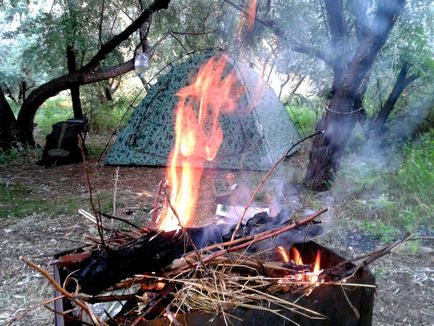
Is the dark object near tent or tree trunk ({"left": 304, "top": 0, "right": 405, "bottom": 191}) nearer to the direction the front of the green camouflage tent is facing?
the tree trunk

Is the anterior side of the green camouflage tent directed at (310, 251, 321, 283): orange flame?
yes

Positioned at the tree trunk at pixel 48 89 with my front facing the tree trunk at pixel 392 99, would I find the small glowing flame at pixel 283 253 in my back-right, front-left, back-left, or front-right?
front-right

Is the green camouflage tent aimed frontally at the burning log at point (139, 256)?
yes

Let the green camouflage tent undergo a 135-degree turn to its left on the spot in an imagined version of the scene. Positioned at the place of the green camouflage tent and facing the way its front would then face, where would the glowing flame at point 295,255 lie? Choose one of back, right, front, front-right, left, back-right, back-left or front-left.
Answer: back-right

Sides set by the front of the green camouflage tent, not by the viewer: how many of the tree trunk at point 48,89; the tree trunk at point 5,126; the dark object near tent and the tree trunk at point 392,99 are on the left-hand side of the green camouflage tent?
1

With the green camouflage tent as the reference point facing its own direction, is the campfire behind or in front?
in front

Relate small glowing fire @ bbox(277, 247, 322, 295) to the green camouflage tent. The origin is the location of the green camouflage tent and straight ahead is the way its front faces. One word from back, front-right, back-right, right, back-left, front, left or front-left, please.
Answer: front

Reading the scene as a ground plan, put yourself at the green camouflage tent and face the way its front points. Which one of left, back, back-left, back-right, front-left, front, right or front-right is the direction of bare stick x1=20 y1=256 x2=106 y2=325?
front

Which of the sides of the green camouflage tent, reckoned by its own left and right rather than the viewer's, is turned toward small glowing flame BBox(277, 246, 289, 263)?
front

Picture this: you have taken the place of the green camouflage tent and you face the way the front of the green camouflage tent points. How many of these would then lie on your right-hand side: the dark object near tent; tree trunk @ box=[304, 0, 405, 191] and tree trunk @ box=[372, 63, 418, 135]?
1

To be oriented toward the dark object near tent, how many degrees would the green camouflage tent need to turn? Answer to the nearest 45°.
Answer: approximately 90° to its right

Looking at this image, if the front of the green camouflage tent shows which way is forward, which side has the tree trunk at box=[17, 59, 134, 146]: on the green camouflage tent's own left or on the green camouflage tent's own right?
on the green camouflage tent's own right

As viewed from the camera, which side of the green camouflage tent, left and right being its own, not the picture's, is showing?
front

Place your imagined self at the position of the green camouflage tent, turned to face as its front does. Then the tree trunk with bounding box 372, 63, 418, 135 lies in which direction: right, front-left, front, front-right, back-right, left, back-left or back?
left
